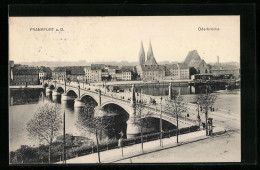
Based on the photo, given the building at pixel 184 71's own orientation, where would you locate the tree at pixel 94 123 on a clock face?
The tree is roughly at 12 o'clock from the building.

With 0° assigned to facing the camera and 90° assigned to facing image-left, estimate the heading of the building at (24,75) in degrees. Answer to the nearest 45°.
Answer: approximately 0°

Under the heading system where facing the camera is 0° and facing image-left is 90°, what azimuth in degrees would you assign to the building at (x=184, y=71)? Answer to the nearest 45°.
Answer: approximately 0°

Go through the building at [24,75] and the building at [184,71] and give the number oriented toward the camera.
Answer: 2

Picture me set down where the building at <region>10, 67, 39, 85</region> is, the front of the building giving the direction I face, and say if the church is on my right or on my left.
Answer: on my left

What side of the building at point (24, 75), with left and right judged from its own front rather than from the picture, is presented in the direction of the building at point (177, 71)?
left

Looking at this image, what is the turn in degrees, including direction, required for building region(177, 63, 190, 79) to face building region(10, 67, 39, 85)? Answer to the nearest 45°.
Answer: approximately 45° to its right

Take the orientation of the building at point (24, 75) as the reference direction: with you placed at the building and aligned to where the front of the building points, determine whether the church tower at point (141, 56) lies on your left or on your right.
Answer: on your left
